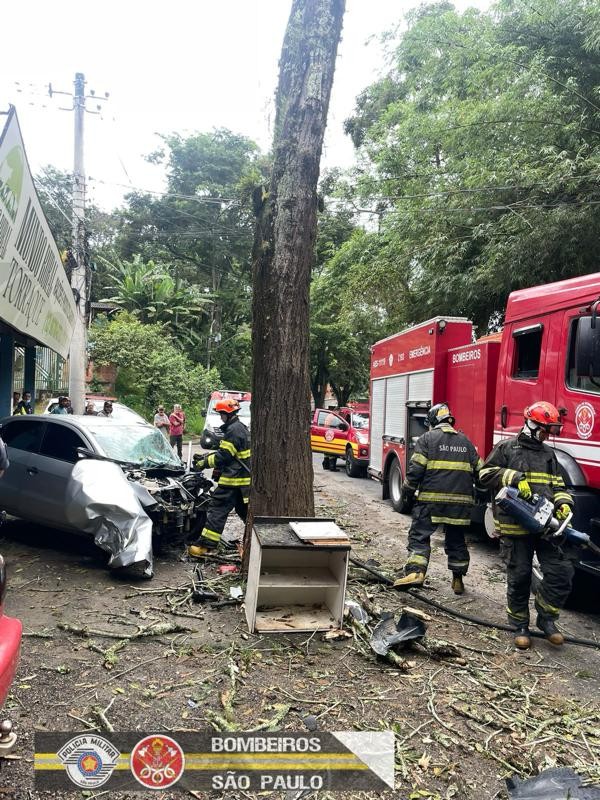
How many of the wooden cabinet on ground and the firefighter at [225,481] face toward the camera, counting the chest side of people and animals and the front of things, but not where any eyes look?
1

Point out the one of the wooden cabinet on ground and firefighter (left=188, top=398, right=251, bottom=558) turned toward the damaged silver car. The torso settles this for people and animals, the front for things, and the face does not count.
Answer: the firefighter

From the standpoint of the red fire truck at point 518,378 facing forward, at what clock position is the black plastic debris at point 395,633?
The black plastic debris is roughly at 2 o'clock from the red fire truck.

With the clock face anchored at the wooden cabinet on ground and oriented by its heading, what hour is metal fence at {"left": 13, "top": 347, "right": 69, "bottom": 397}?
The metal fence is roughly at 5 o'clock from the wooden cabinet on ground.

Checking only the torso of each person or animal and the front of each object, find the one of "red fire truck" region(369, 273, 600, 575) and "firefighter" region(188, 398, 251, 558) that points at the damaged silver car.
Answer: the firefighter

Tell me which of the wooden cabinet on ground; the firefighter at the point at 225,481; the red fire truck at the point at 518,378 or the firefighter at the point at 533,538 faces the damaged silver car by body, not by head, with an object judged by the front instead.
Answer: the firefighter at the point at 225,481

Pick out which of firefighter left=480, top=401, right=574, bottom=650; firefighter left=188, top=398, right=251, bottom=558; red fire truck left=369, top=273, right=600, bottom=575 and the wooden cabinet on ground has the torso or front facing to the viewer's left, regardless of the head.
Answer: firefighter left=188, top=398, right=251, bottom=558

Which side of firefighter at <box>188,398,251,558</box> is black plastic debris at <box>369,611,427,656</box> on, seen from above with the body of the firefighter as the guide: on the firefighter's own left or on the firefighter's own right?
on the firefighter's own left

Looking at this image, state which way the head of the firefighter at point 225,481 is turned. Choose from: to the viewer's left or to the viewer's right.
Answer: to the viewer's left

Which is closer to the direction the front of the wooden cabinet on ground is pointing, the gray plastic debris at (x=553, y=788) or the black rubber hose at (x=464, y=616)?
the gray plastic debris

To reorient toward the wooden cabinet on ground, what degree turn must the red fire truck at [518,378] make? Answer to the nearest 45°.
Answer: approximately 90° to its right

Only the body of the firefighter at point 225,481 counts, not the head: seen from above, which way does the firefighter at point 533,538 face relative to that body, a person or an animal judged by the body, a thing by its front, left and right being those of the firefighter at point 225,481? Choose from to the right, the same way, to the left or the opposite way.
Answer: to the left

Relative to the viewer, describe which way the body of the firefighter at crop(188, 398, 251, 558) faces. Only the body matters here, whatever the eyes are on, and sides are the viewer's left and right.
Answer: facing to the left of the viewer

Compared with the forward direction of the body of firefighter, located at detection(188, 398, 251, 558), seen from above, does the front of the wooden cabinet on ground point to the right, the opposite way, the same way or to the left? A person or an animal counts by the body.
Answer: to the left
